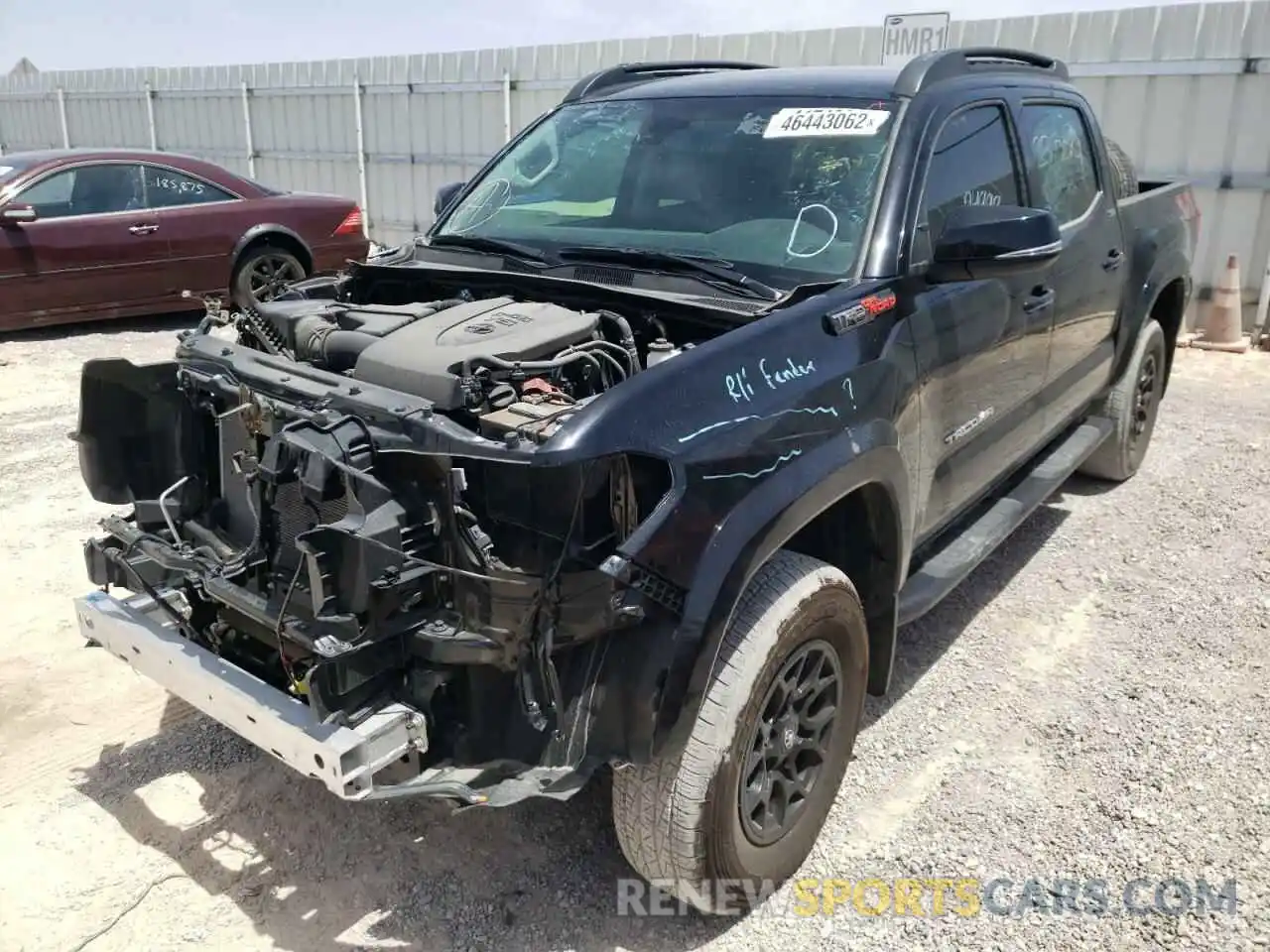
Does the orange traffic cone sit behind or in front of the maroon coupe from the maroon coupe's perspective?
behind

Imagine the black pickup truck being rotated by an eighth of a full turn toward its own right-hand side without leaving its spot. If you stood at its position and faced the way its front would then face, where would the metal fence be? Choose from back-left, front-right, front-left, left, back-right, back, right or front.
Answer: right

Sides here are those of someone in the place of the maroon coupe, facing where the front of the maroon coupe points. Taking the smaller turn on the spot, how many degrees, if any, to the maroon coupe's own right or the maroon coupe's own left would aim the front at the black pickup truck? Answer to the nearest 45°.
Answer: approximately 90° to the maroon coupe's own left

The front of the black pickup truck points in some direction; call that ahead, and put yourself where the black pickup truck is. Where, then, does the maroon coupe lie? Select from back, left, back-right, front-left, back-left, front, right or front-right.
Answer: right

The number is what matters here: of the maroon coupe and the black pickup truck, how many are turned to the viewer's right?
0

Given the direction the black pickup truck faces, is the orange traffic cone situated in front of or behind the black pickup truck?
behind

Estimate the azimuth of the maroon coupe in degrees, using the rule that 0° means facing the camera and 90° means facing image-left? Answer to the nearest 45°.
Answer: approximately 90°
